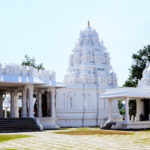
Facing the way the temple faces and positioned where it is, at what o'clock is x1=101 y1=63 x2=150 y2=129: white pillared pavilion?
The white pillared pavilion is roughly at 8 o'clock from the temple.
